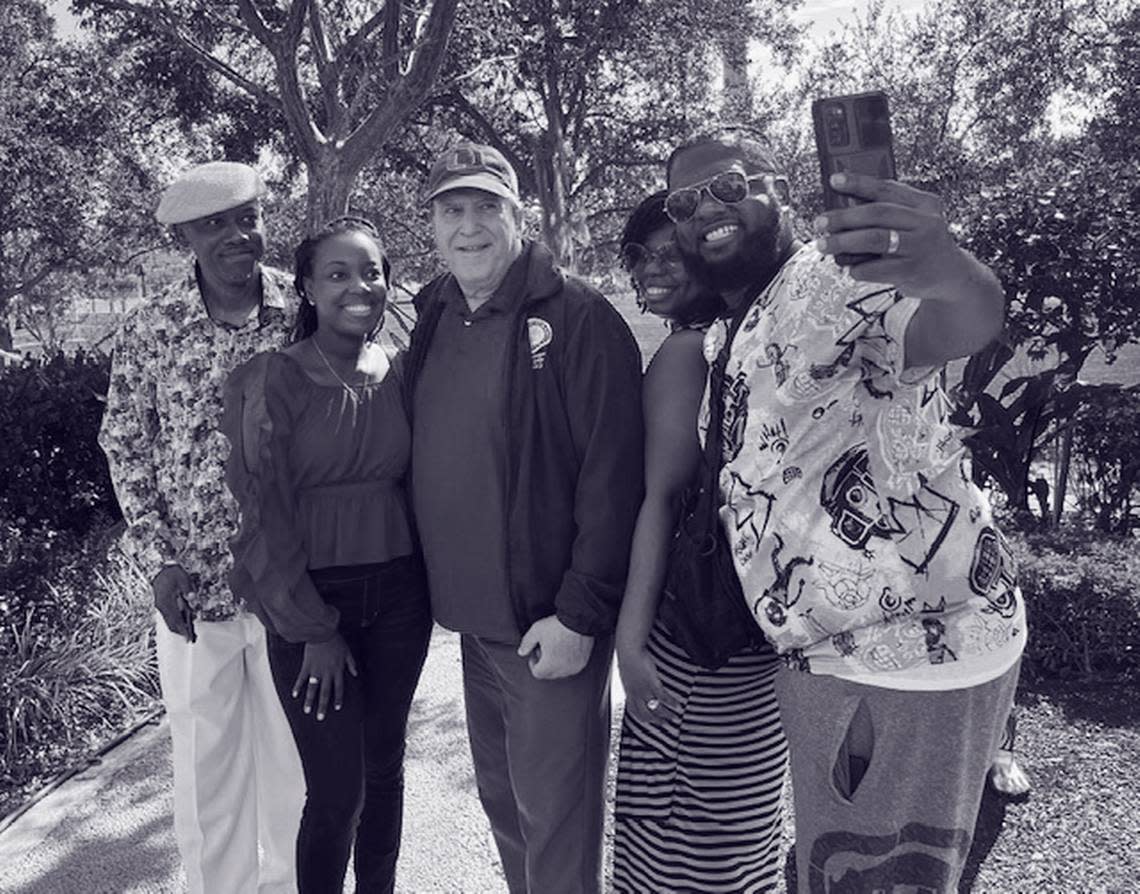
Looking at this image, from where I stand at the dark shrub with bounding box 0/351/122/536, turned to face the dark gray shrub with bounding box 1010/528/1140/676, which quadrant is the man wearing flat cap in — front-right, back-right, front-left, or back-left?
front-right

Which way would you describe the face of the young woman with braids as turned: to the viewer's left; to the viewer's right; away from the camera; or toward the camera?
toward the camera

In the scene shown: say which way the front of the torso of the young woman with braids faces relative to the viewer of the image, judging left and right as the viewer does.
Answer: facing the viewer and to the right of the viewer

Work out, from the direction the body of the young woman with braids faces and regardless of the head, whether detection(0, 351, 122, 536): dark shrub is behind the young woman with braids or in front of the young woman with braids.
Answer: behind

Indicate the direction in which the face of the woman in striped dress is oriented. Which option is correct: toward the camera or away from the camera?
toward the camera

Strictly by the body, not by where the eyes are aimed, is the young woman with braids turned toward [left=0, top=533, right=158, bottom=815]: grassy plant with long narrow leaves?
no

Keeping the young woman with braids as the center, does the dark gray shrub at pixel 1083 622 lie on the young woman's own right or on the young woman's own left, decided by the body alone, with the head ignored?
on the young woman's own left

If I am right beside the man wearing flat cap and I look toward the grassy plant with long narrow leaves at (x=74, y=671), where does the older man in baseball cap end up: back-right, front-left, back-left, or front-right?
back-right

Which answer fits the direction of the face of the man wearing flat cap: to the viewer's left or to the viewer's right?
to the viewer's right

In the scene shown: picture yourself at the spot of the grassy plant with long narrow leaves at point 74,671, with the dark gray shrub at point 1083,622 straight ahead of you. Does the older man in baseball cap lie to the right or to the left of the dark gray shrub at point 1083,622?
right
